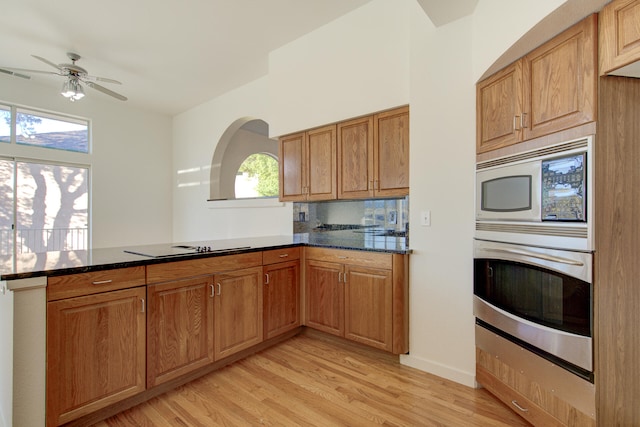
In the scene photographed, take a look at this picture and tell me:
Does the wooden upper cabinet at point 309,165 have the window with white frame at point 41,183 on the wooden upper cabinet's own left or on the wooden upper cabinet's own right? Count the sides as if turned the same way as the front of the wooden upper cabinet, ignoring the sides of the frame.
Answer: on the wooden upper cabinet's own right

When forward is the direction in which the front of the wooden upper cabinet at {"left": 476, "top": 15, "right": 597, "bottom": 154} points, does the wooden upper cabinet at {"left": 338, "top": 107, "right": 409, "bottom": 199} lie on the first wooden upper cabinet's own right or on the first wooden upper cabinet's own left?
on the first wooden upper cabinet's own right

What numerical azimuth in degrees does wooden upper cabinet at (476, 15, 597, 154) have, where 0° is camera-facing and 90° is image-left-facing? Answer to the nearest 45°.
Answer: approximately 45°

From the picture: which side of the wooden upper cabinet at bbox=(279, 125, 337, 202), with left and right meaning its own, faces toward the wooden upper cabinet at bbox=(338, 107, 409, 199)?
left

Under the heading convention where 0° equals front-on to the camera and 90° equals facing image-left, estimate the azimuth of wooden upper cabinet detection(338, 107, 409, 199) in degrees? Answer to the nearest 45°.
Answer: approximately 45°

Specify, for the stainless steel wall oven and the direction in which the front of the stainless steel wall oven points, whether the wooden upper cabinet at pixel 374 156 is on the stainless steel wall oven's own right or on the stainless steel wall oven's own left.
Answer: on the stainless steel wall oven's own right

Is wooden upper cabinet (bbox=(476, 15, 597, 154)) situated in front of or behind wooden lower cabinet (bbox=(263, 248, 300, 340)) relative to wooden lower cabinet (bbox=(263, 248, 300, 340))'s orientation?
in front

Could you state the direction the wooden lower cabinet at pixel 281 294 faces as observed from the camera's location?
facing the viewer and to the right of the viewer

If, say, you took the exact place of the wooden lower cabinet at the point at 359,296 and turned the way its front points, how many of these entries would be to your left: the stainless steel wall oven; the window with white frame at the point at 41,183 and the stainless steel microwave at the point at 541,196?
2

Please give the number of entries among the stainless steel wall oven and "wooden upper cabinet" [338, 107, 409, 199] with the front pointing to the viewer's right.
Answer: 0

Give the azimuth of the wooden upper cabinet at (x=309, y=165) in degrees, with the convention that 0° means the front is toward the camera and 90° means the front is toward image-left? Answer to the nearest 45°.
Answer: approximately 45°

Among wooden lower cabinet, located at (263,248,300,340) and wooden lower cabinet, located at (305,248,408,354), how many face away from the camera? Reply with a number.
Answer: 0
